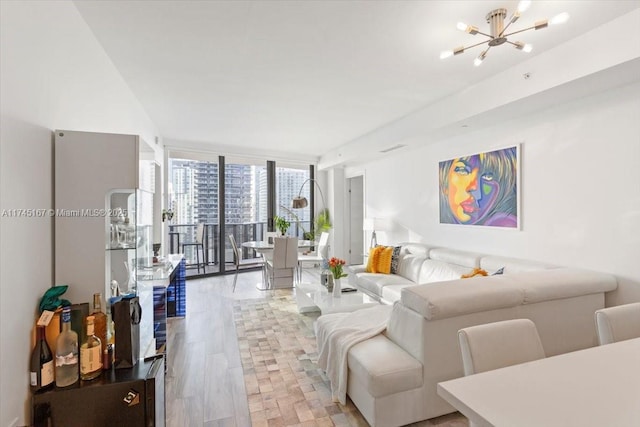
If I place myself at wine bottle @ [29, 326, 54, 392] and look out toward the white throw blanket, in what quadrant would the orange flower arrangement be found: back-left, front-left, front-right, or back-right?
front-left

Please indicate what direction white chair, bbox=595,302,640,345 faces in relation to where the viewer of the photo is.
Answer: facing the viewer and to the right of the viewer

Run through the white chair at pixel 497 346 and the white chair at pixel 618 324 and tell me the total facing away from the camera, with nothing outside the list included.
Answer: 0

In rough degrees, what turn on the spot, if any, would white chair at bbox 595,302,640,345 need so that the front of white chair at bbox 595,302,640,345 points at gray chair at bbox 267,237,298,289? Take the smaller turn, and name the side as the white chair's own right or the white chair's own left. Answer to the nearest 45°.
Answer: approximately 135° to the white chair's own right

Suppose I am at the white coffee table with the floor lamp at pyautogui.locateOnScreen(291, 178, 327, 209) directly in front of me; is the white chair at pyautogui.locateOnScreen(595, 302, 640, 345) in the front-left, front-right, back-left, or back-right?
back-right

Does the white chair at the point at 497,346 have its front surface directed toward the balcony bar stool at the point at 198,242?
no

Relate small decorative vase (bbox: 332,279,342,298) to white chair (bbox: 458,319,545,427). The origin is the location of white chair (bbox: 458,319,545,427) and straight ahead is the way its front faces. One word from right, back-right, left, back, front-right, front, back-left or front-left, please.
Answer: back

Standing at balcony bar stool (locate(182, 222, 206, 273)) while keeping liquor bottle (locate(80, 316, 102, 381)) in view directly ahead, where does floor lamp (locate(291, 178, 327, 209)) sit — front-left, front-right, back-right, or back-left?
front-left

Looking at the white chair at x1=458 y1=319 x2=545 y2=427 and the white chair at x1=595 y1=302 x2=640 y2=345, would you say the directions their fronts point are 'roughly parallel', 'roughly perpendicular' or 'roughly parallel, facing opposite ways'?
roughly parallel

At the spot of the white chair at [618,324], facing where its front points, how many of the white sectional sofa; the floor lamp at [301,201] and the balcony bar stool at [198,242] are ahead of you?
0

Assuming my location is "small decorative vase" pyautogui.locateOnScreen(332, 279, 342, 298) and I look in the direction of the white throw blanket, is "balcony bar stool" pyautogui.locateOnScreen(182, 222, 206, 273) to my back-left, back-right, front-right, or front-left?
back-right

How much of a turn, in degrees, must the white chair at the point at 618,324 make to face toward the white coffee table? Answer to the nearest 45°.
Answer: approximately 135° to its right

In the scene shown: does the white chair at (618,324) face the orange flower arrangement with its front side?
no
